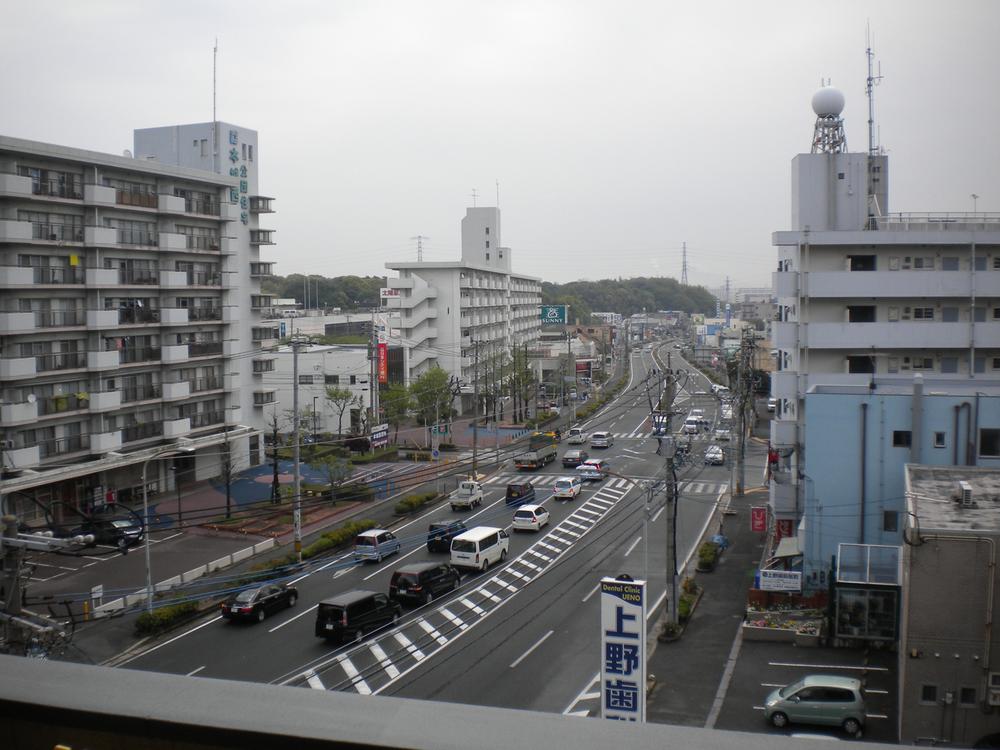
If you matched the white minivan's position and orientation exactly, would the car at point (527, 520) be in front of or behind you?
in front

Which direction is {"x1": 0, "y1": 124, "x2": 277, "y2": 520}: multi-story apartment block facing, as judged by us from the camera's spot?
facing the viewer and to the right of the viewer

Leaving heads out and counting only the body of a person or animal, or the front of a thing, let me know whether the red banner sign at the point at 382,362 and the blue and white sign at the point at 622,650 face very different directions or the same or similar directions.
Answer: same or similar directions

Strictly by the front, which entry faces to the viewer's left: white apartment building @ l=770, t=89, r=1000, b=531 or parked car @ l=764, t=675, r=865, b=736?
the parked car

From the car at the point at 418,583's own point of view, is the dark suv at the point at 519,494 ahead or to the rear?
ahead

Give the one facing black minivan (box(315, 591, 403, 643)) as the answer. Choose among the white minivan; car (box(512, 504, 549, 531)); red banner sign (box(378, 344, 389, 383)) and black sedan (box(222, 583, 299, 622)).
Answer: the red banner sign

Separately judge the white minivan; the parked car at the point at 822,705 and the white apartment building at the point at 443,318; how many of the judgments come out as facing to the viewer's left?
1

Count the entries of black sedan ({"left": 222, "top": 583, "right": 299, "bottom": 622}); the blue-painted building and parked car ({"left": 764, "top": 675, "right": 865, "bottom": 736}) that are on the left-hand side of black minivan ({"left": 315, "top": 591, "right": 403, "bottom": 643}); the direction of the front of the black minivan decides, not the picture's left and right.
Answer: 1

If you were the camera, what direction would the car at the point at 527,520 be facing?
facing away from the viewer and to the right of the viewer

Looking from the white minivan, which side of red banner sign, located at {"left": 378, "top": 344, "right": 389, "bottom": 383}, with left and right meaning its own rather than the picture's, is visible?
front

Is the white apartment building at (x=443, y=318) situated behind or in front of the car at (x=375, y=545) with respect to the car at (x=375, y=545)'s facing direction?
in front

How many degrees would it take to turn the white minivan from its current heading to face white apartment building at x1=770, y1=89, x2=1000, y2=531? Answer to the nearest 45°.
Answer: approximately 45° to its right

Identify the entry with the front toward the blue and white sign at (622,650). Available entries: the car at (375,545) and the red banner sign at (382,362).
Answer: the red banner sign

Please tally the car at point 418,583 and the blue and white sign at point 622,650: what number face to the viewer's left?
0

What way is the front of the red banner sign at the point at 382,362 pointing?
toward the camera

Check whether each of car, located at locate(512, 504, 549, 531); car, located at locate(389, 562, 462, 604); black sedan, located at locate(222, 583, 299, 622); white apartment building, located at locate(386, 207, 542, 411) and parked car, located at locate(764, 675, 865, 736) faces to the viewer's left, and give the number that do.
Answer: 1

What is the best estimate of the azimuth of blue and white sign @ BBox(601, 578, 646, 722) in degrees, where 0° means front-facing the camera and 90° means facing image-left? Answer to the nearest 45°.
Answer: approximately 0°
